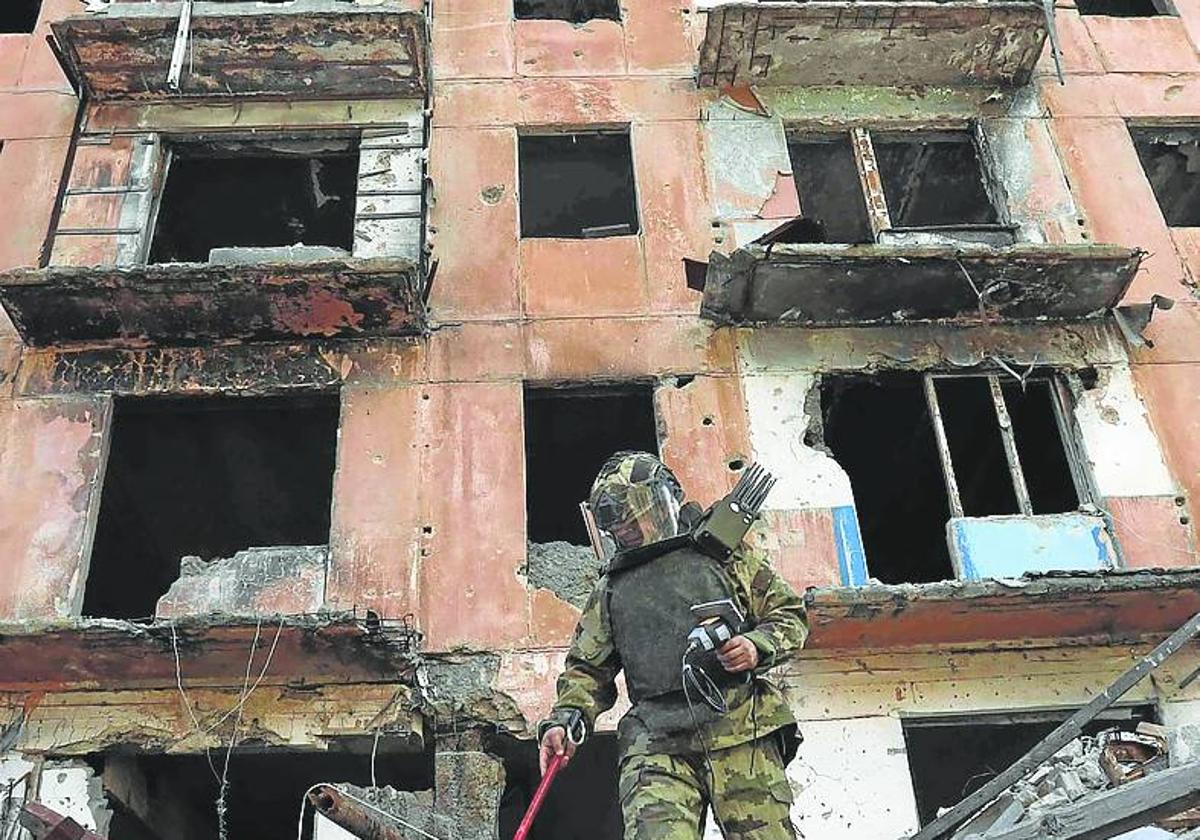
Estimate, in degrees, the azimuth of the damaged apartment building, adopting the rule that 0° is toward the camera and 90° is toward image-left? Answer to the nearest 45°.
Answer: approximately 0°
